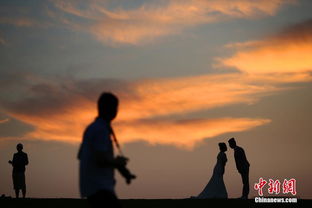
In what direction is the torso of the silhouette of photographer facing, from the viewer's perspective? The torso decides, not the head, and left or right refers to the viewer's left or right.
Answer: facing to the right of the viewer

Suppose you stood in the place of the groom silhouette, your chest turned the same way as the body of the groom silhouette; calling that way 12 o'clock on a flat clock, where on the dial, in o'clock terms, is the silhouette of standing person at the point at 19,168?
The silhouette of standing person is roughly at 12 o'clock from the groom silhouette.

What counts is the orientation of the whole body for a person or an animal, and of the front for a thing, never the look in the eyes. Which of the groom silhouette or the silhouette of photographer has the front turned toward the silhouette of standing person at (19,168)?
the groom silhouette

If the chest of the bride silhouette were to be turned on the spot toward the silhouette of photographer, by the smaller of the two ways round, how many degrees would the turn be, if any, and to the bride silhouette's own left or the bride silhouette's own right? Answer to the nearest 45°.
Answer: approximately 90° to the bride silhouette's own right

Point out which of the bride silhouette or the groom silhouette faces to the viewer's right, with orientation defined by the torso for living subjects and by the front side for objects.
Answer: the bride silhouette

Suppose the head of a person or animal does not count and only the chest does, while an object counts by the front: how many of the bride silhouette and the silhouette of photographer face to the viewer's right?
2

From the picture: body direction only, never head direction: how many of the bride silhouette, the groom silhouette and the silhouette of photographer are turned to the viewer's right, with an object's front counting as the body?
2

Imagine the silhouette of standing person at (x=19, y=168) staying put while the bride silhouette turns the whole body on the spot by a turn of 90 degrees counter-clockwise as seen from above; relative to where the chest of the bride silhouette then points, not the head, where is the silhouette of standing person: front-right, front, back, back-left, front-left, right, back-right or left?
left

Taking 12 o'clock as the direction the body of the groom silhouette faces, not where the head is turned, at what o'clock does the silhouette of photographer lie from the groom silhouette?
The silhouette of photographer is roughly at 9 o'clock from the groom silhouette.

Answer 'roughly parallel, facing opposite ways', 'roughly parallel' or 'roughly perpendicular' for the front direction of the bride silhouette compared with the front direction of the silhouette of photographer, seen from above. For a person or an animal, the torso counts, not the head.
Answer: roughly parallel

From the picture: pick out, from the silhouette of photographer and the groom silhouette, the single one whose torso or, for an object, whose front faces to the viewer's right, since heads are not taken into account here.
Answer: the silhouette of photographer

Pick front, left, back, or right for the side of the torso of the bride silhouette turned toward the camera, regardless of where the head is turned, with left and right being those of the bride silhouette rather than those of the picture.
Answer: right

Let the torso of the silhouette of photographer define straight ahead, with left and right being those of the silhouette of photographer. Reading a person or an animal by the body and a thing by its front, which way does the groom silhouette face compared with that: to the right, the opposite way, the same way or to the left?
the opposite way

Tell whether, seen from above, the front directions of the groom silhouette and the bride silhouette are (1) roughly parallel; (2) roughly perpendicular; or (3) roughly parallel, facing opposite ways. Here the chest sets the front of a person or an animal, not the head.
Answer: roughly parallel, facing opposite ways

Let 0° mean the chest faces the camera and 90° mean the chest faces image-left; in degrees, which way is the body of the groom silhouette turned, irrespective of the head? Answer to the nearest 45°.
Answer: approximately 90°

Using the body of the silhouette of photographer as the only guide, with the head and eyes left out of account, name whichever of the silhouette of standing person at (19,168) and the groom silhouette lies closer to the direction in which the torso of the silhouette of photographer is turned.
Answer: the groom silhouette
